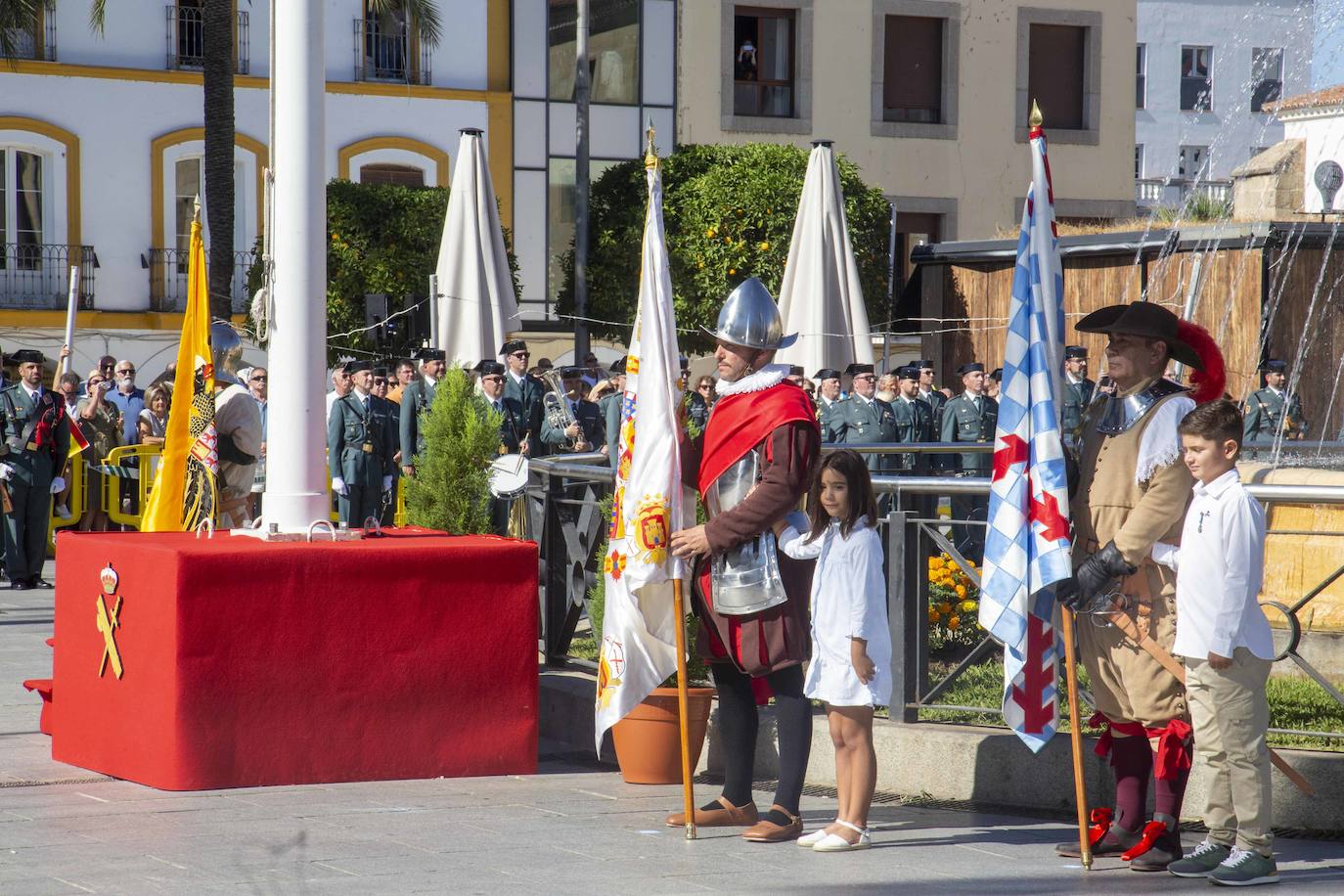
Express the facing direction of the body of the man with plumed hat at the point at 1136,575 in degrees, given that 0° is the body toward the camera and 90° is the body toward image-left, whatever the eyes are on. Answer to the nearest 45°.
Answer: approximately 45°

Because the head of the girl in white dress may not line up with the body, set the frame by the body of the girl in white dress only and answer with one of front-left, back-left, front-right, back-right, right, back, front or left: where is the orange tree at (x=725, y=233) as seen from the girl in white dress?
back-right

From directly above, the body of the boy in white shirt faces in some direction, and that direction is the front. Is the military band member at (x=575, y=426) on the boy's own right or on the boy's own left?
on the boy's own right

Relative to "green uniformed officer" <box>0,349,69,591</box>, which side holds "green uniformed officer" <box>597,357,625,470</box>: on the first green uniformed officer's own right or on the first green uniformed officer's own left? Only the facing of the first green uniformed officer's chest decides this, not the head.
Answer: on the first green uniformed officer's own left

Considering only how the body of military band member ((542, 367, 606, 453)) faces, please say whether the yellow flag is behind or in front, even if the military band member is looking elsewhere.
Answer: in front

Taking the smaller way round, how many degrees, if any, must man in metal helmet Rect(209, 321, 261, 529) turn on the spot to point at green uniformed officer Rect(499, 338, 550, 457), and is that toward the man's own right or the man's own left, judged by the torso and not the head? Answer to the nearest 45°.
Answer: approximately 90° to the man's own right

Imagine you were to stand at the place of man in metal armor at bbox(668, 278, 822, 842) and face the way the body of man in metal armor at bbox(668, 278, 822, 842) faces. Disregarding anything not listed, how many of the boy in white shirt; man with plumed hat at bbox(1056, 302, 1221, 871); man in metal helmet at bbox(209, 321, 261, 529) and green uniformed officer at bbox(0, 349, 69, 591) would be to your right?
2

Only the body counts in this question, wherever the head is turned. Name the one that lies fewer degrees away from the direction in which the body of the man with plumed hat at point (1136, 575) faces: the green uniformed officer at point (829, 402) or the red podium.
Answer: the red podium

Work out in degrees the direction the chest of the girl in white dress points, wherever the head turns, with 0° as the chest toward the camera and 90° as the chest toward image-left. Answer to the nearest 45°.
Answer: approximately 45°

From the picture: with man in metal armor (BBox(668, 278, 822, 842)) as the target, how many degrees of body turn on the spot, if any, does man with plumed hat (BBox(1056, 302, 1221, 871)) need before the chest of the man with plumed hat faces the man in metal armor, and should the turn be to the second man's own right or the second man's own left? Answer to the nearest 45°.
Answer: approximately 45° to the second man's own right

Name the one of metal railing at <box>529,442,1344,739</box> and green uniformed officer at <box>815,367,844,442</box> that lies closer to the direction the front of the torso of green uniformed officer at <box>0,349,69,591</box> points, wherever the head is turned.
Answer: the metal railing

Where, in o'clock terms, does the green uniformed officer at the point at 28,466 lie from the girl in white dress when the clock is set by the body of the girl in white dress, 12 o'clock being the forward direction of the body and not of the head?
The green uniformed officer is roughly at 3 o'clock from the girl in white dress.

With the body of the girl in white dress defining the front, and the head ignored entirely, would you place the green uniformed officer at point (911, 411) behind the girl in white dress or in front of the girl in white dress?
behind

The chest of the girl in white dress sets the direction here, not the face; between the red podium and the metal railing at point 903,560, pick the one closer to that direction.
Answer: the red podium
